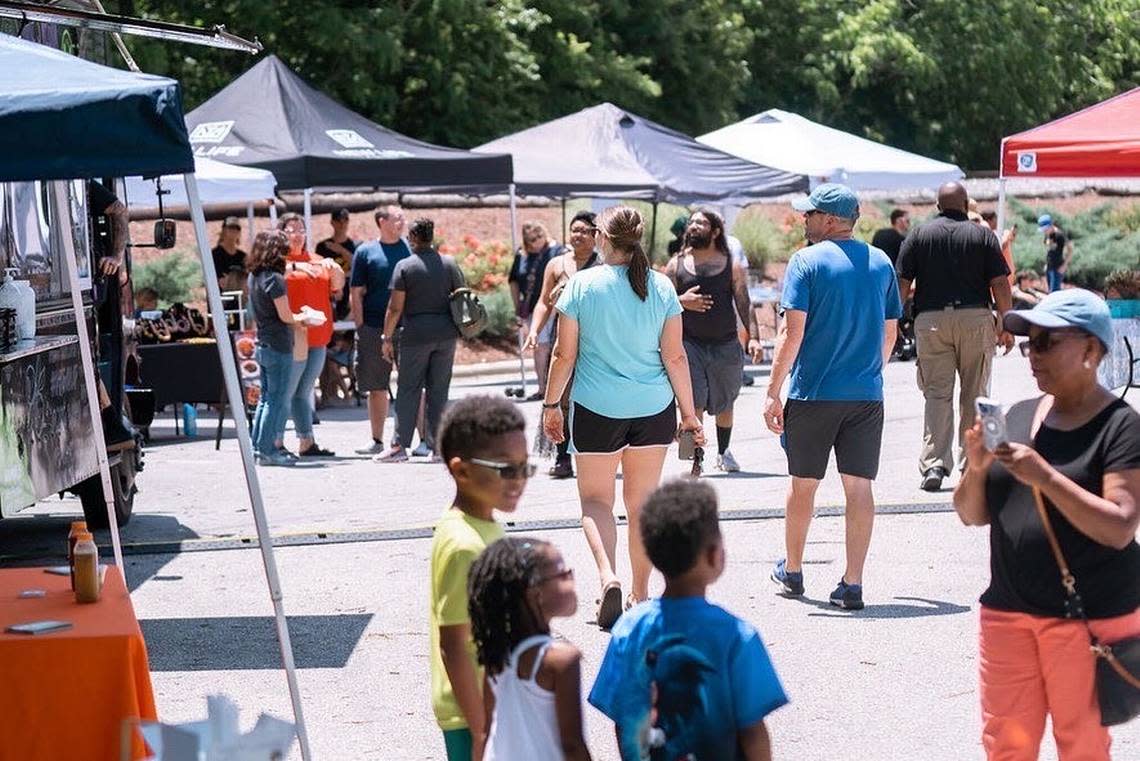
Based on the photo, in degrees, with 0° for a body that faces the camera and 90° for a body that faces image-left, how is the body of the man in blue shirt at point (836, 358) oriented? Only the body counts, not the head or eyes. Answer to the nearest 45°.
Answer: approximately 135°

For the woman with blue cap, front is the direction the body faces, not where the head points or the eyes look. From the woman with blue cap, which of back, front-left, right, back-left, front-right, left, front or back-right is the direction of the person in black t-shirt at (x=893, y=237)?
back-right

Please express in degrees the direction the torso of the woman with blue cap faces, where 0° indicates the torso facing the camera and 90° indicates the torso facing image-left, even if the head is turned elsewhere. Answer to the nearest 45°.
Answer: approximately 45°

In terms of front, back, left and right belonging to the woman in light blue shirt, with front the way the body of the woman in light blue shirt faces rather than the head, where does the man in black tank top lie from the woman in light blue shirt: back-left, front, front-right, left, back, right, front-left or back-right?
front

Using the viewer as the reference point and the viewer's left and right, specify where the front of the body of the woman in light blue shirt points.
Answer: facing away from the viewer

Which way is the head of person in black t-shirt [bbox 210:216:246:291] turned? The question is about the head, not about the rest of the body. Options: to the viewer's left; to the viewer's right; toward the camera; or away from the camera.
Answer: toward the camera

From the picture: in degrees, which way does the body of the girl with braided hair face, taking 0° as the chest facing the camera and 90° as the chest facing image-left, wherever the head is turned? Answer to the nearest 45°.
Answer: approximately 225°

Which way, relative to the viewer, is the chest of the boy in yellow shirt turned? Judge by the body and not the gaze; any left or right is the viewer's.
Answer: facing to the right of the viewer

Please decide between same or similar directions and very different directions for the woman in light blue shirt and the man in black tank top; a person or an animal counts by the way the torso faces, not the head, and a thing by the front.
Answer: very different directions

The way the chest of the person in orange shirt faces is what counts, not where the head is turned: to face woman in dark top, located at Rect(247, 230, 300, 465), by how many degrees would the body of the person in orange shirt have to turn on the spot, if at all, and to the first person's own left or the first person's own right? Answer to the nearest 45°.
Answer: approximately 90° to the first person's own right

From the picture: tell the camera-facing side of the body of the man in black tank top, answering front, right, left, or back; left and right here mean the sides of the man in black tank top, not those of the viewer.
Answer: front

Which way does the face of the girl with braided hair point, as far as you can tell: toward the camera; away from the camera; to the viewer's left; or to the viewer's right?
to the viewer's right

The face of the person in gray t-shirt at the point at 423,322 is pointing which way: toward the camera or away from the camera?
away from the camera

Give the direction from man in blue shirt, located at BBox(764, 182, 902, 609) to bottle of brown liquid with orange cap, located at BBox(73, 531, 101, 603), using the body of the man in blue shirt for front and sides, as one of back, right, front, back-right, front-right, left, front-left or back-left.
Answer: left

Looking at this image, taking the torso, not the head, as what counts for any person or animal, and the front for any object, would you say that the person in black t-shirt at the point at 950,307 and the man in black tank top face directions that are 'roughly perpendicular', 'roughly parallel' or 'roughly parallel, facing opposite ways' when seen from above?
roughly parallel, facing opposite ways

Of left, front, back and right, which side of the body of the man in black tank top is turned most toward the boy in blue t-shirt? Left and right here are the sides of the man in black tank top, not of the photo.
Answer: front

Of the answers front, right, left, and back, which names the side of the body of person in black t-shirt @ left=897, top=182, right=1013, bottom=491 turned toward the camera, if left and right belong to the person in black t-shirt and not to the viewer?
back
